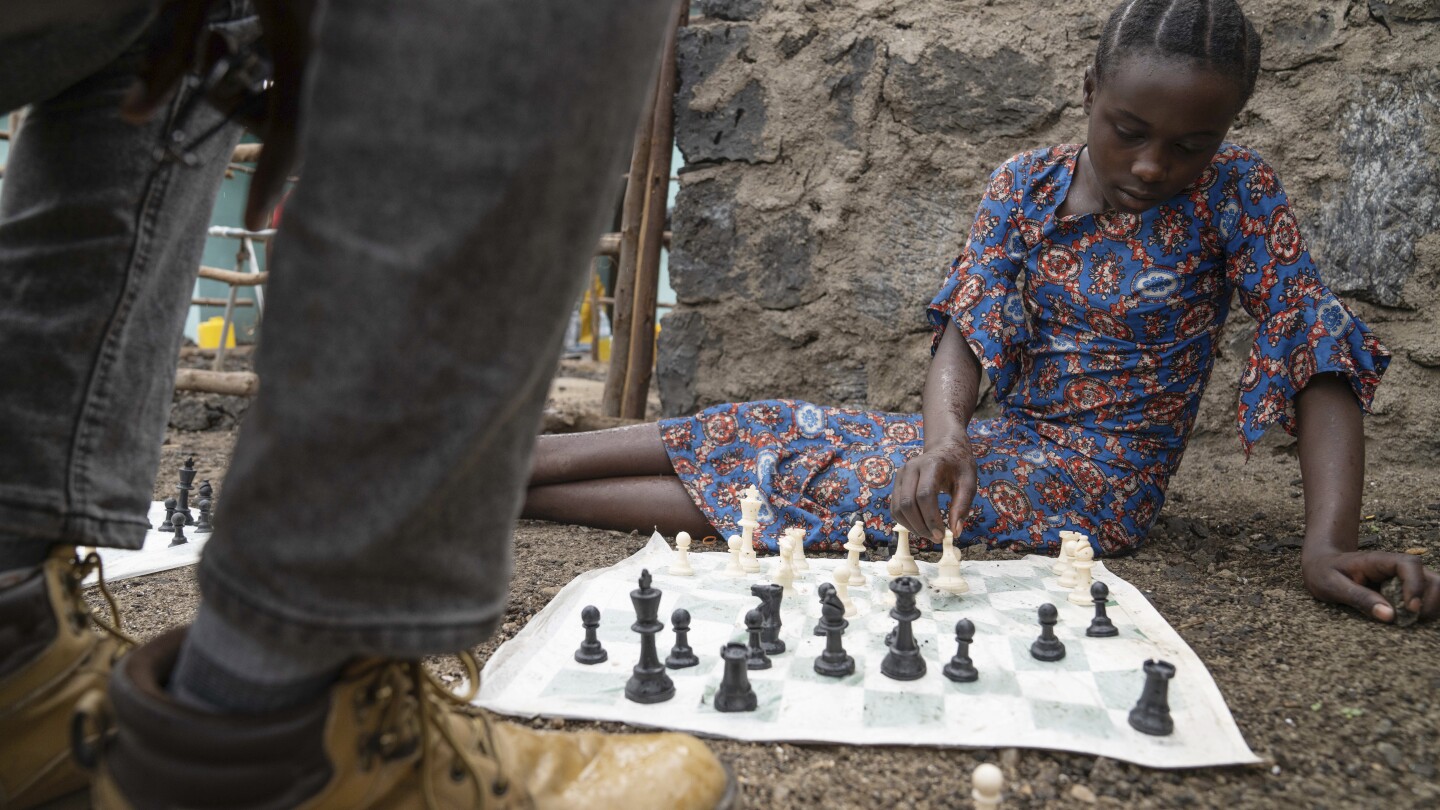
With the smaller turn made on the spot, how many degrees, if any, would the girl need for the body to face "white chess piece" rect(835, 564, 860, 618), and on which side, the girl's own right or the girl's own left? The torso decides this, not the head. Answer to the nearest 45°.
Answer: approximately 45° to the girl's own right

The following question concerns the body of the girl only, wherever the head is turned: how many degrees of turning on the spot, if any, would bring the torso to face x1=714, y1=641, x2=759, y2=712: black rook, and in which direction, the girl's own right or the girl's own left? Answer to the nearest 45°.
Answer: approximately 45° to the girl's own right

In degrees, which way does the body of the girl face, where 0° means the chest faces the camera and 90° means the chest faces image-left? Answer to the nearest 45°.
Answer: approximately 0°

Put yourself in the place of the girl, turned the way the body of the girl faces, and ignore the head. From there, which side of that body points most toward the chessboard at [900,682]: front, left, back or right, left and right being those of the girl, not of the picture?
front

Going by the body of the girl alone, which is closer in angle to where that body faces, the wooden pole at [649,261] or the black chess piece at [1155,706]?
the black chess piece

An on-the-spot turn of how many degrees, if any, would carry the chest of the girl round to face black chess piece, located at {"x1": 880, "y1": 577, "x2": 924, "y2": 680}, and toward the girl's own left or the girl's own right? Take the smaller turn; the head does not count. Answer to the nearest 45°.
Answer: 0° — they already face it

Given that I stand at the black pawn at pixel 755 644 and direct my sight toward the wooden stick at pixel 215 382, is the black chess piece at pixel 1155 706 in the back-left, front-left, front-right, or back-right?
back-right

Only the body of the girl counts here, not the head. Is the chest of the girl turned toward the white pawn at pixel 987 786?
yes

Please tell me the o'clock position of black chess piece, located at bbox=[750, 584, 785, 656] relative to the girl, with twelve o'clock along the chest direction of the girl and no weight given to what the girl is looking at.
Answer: The black chess piece is roughly at 1 o'clock from the girl.

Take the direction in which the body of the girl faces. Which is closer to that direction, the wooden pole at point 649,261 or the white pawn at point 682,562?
the white pawn

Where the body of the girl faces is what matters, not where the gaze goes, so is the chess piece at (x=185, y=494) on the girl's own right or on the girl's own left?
on the girl's own right

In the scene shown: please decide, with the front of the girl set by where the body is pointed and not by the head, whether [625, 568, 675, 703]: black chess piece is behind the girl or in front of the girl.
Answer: in front
